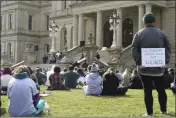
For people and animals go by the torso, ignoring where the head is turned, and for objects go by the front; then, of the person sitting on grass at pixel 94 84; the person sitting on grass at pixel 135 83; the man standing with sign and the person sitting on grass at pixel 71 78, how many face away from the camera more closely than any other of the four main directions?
4

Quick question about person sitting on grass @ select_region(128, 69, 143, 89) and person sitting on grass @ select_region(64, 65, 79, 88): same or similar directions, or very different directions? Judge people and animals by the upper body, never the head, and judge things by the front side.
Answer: same or similar directions

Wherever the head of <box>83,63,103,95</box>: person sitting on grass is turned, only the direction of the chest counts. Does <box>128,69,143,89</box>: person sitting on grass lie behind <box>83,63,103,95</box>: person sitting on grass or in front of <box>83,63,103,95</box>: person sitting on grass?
in front

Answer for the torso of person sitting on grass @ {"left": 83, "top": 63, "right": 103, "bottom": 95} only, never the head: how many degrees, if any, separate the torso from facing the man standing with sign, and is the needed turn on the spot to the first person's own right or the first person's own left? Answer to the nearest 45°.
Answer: approximately 180°

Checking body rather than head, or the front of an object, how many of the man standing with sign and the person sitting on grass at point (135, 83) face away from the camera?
2

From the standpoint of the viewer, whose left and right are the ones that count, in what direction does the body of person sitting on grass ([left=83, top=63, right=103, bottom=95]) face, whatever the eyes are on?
facing away from the viewer

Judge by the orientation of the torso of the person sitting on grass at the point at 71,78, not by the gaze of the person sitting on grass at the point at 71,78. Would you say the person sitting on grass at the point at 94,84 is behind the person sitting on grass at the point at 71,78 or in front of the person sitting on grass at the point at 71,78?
behind

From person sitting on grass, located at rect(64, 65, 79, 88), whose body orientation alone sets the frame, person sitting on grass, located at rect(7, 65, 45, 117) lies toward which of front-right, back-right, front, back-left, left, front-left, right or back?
back

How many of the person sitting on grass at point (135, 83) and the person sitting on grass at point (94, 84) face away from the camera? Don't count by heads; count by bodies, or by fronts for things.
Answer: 2

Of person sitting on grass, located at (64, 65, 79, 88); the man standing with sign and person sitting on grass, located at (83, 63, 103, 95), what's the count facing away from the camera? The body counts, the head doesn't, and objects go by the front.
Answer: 3

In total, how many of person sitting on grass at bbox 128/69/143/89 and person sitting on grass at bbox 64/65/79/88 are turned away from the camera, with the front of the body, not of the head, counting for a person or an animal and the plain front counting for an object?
2

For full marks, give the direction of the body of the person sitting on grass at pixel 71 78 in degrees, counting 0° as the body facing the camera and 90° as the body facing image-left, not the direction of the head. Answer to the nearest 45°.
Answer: approximately 180°

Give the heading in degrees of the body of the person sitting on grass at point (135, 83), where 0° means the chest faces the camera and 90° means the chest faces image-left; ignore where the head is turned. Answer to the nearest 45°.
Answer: approximately 180°

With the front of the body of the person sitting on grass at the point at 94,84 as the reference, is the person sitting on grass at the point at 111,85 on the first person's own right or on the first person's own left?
on the first person's own right
